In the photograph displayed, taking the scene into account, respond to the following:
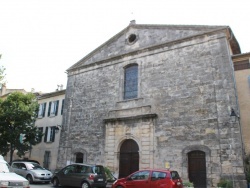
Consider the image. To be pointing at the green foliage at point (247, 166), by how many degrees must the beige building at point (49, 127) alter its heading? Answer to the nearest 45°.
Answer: approximately 90° to its left

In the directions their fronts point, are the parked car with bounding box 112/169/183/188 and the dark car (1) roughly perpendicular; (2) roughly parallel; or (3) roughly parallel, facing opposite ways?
roughly parallel

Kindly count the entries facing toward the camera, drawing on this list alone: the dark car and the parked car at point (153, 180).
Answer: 0

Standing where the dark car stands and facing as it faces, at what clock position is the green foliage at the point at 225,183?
The green foliage is roughly at 5 o'clock from the dark car.

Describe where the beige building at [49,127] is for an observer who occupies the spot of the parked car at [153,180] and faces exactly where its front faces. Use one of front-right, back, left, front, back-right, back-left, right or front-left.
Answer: front

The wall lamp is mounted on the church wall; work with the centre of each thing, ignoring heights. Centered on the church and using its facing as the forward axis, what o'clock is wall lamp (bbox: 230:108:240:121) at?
The wall lamp is roughly at 9 o'clock from the church.

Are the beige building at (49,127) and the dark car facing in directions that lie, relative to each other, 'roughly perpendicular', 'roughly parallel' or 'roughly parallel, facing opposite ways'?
roughly perpendicular

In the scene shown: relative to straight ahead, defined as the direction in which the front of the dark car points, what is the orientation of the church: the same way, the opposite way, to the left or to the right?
to the left

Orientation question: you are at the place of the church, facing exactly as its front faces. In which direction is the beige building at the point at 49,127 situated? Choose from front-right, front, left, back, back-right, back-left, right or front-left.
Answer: right

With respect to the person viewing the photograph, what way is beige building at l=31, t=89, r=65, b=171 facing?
facing the viewer and to the left of the viewer

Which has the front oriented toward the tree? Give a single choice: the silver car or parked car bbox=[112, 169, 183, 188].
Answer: the parked car

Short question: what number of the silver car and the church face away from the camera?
0

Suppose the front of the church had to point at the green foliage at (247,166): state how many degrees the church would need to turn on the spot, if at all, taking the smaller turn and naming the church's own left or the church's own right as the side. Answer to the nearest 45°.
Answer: approximately 90° to the church's own left

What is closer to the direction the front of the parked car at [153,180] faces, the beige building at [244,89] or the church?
the church

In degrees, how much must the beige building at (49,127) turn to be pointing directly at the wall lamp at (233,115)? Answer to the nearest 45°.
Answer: approximately 90° to its left

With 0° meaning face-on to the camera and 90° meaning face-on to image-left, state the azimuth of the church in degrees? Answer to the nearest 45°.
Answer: approximately 45°
